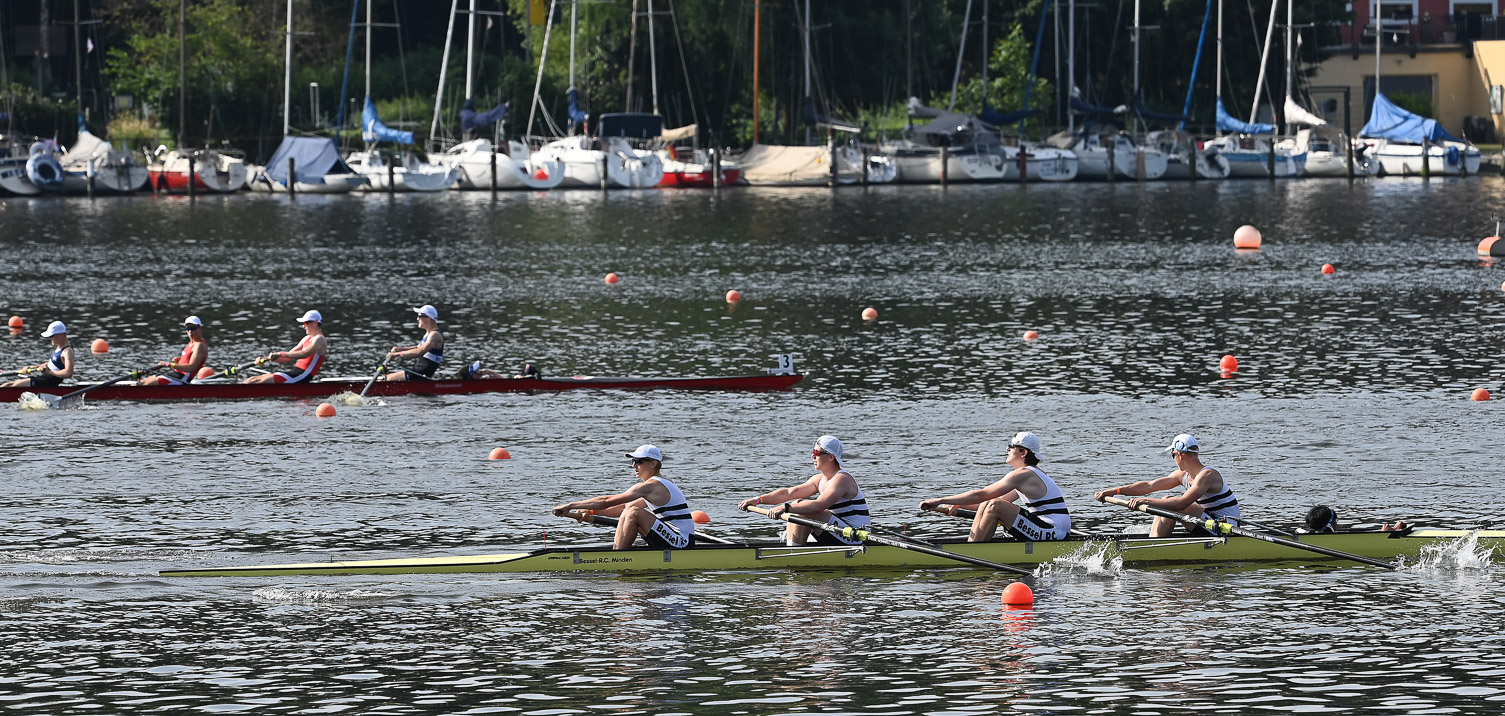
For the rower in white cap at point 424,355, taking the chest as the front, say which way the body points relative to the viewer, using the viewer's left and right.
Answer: facing to the left of the viewer

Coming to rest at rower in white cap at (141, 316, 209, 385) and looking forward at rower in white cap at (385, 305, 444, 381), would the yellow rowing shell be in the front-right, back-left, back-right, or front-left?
front-right

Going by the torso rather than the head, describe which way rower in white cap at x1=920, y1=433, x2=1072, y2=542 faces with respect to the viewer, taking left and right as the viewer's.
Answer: facing to the left of the viewer

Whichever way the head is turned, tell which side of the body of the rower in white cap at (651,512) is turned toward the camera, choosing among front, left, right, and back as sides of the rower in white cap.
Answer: left

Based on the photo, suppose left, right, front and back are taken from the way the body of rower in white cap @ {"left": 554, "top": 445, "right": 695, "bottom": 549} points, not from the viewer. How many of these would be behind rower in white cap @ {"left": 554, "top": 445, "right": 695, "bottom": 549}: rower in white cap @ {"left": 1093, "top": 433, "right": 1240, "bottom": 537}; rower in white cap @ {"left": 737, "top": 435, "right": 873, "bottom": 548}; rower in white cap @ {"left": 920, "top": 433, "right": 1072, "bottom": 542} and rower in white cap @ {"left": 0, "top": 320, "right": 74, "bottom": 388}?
3

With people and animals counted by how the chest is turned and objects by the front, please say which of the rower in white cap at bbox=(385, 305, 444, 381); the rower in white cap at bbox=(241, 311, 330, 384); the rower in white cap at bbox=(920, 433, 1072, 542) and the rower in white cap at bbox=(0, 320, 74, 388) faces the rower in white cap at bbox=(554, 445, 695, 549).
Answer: the rower in white cap at bbox=(920, 433, 1072, 542)

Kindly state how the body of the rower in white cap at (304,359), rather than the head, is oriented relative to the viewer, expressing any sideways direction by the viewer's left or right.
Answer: facing to the left of the viewer

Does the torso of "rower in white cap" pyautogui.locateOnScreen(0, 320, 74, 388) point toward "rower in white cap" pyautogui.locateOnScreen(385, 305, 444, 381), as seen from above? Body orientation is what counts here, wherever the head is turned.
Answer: no

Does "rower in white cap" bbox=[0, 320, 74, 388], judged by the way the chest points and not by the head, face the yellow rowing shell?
no

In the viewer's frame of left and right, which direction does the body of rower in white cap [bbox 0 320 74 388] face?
facing to the left of the viewer
